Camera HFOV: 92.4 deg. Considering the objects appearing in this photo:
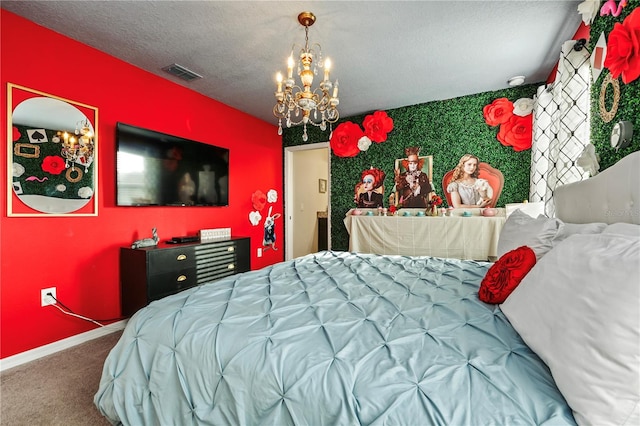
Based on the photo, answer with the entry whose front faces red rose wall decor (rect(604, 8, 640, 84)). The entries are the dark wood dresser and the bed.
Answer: the dark wood dresser

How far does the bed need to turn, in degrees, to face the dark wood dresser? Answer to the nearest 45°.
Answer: approximately 45° to its right

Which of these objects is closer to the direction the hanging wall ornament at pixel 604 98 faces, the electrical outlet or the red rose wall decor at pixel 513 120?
the electrical outlet

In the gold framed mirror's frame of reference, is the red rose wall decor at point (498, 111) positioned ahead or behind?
ahead

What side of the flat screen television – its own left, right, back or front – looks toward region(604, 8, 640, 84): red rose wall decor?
front

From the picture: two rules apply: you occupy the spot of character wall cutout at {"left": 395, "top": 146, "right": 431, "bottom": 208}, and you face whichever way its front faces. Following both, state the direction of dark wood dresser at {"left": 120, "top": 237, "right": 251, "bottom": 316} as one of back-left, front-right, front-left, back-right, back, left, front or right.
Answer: front-right

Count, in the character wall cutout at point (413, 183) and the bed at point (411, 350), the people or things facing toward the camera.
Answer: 1

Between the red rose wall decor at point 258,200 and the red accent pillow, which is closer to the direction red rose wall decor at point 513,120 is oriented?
the red accent pillow

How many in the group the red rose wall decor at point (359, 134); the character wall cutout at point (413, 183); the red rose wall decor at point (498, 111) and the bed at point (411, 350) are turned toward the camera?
3

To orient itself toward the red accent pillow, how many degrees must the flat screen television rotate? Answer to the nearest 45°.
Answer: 0° — it already faces it

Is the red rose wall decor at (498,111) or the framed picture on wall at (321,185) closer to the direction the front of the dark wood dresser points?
the red rose wall decor

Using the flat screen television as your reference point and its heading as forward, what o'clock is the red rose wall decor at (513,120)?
The red rose wall decor is roughly at 11 o'clock from the flat screen television.

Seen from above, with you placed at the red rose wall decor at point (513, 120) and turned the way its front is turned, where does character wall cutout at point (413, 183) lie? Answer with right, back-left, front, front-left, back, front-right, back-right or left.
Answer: right

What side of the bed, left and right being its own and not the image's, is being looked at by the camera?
left

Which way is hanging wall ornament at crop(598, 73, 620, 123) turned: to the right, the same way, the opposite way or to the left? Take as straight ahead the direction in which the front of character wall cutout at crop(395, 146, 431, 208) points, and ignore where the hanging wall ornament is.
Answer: to the right
